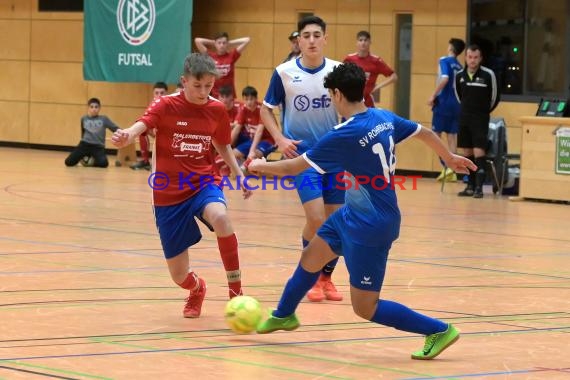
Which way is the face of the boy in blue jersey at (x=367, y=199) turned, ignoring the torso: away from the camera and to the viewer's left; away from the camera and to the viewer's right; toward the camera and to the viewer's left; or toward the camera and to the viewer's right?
away from the camera and to the viewer's left

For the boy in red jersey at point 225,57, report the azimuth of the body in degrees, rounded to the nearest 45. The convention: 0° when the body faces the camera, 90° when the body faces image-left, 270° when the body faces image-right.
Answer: approximately 0°

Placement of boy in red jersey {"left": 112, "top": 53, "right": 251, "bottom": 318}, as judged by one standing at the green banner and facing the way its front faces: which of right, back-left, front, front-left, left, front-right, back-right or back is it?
front

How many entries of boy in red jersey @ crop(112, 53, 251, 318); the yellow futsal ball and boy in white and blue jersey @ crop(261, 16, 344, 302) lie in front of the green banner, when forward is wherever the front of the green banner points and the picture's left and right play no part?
3

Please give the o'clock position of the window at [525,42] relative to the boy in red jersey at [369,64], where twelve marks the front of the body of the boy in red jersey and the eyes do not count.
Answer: The window is roughly at 9 o'clock from the boy in red jersey.

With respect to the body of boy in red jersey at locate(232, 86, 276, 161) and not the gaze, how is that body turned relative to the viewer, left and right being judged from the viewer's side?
facing the viewer

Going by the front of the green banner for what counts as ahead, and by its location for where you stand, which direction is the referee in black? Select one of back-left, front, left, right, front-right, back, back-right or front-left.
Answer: front-left

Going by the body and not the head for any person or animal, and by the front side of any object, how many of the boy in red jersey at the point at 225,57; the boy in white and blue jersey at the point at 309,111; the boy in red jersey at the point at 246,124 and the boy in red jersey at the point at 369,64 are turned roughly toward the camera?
4

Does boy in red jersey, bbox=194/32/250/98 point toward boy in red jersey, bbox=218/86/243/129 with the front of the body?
yes

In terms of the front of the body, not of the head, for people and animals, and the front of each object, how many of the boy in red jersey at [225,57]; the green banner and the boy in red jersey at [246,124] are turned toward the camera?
3

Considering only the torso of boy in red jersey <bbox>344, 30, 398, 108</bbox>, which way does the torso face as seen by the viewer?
toward the camera

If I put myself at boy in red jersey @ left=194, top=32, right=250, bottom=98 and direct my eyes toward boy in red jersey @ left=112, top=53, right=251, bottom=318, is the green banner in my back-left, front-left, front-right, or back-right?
back-right

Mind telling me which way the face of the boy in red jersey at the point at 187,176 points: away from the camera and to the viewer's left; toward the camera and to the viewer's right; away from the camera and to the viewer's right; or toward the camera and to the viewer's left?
toward the camera and to the viewer's right

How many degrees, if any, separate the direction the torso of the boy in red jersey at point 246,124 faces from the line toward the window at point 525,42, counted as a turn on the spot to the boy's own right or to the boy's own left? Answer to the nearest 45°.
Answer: approximately 90° to the boy's own left

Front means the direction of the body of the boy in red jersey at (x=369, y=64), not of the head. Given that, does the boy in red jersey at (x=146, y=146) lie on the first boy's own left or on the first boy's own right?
on the first boy's own right
